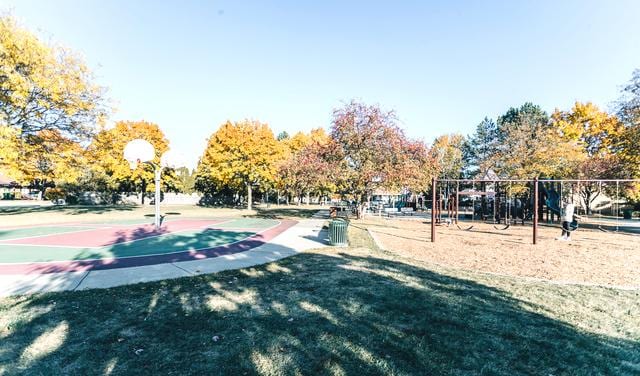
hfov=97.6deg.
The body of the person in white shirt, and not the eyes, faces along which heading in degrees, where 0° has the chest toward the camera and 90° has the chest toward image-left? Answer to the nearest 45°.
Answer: approximately 90°

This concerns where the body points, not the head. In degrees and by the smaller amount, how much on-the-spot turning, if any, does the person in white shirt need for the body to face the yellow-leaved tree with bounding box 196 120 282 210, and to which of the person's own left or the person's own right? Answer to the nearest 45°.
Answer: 0° — they already face it

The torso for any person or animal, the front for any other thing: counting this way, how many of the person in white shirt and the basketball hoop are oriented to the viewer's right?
0

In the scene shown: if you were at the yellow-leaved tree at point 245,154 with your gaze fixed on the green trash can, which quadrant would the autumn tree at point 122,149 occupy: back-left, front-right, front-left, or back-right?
back-right

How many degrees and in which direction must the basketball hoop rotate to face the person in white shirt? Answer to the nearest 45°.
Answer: approximately 90° to its left

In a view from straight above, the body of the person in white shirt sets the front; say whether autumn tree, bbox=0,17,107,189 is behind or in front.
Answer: in front

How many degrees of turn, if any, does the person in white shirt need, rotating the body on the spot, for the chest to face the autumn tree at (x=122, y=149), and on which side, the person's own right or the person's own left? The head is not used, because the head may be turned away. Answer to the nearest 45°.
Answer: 0° — they already face it

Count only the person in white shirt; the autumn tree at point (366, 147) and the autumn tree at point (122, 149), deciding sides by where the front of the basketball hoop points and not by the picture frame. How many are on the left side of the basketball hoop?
2
